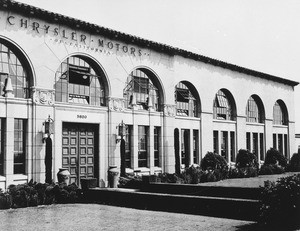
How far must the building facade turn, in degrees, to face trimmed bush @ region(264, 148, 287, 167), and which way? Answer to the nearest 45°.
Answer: approximately 90° to its left

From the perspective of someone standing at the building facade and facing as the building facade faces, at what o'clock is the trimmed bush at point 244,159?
The trimmed bush is roughly at 9 o'clock from the building facade.

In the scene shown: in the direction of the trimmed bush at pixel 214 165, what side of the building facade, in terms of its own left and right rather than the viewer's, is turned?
left

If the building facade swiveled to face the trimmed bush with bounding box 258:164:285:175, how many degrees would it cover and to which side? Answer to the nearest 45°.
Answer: approximately 90° to its left

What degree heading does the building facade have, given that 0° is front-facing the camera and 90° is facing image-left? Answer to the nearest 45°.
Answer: approximately 315°

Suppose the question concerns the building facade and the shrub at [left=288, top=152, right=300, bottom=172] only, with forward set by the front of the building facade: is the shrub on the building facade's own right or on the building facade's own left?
on the building facade's own left
